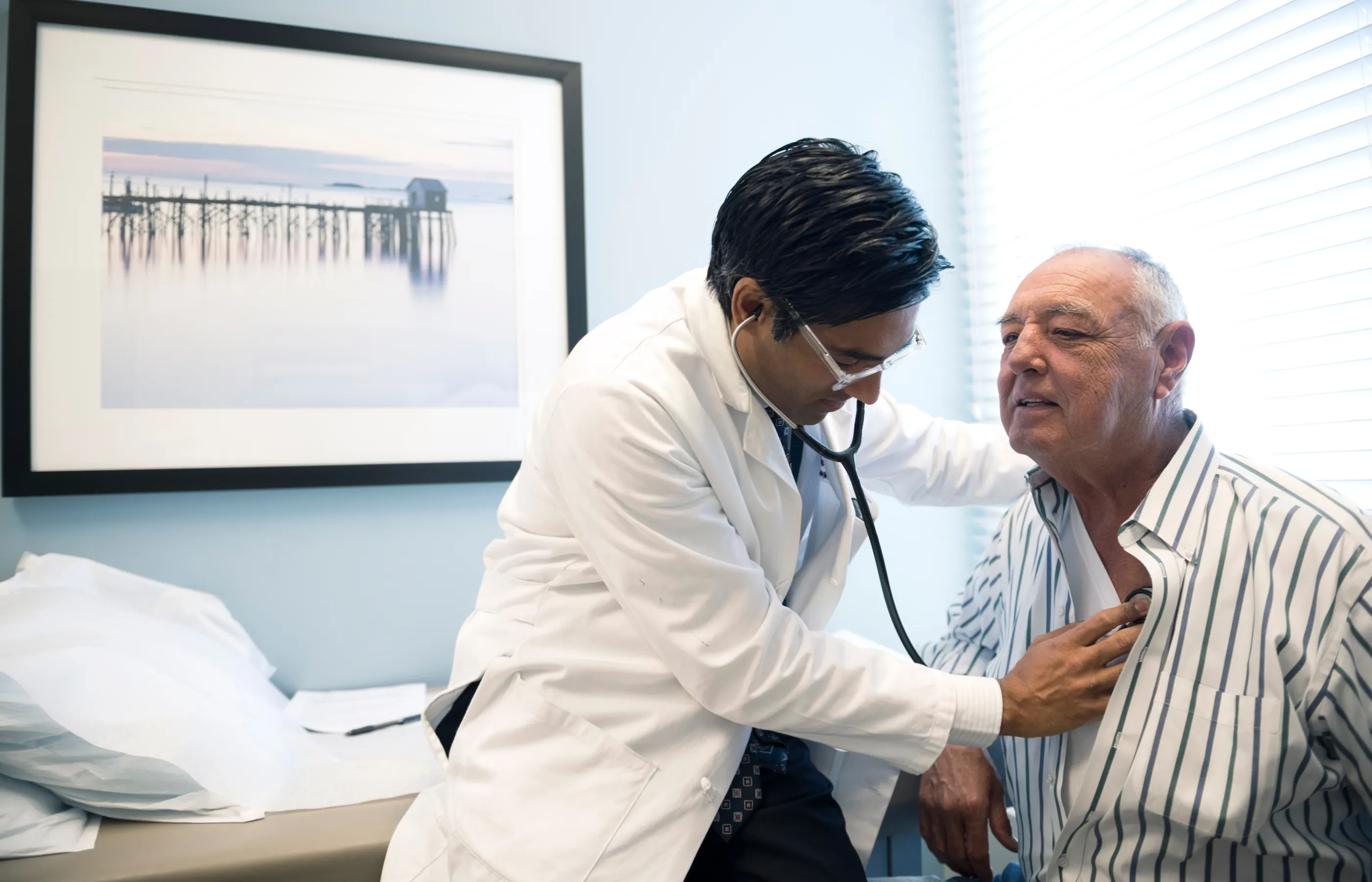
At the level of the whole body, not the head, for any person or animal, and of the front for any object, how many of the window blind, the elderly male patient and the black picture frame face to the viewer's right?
0

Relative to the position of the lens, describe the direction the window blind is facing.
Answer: facing the viewer and to the left of the viewer

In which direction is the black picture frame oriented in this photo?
toward the camera

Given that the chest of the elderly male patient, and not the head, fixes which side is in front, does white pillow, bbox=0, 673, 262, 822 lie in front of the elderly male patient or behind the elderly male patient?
in front

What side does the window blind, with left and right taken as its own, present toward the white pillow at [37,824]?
front

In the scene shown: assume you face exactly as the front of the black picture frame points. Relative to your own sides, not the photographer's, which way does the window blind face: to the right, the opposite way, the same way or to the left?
to the right

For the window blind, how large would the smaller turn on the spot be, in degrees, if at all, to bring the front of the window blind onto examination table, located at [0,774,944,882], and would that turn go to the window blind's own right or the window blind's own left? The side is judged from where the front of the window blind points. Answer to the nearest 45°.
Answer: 0° — it already faces it

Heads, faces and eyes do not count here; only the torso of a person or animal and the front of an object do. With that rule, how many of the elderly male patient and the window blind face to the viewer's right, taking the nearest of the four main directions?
0

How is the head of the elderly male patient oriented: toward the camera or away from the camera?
toward the camera

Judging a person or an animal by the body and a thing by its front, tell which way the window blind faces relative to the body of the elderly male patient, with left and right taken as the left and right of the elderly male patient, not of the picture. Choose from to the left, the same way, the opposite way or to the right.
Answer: the same way
